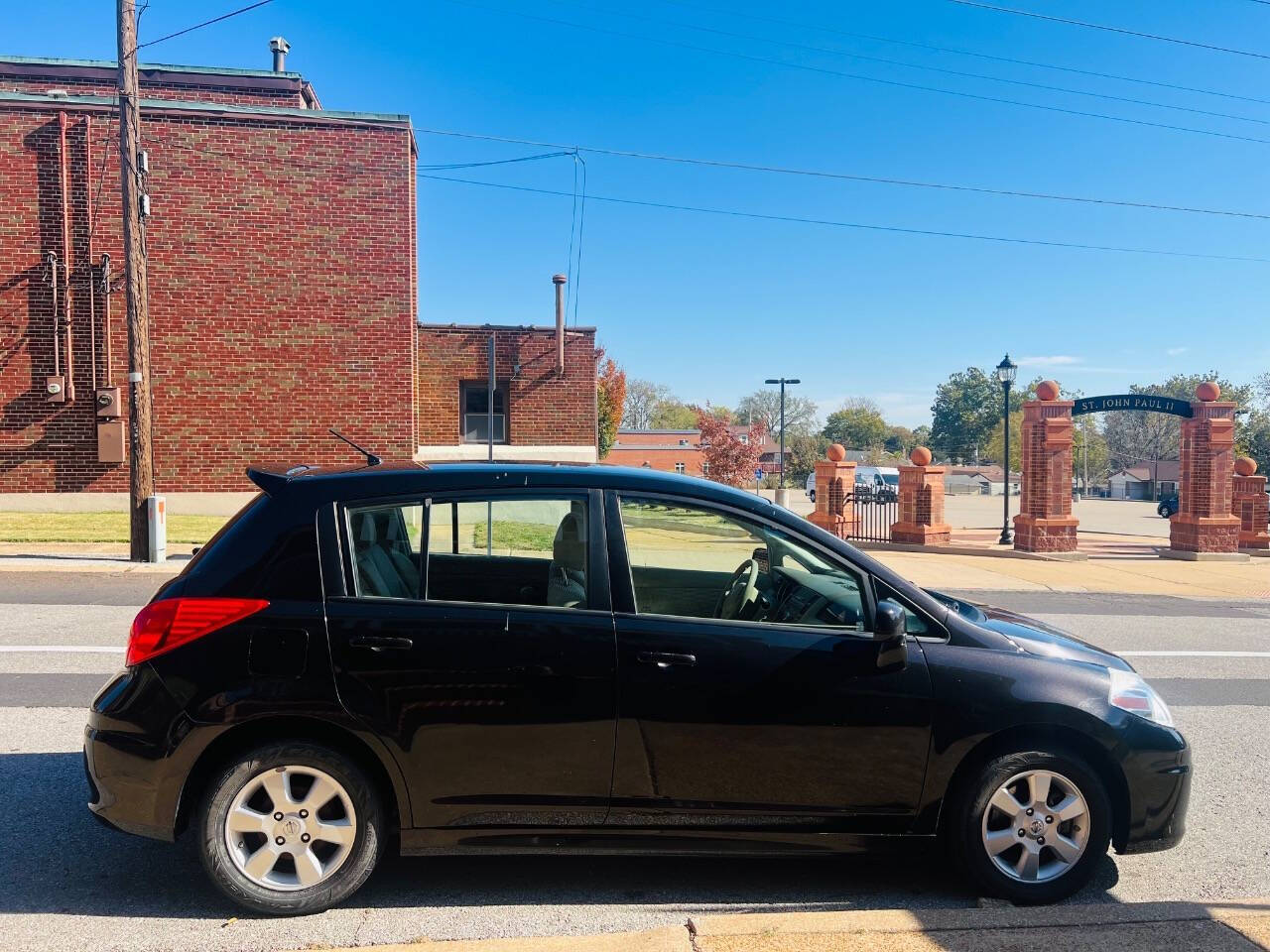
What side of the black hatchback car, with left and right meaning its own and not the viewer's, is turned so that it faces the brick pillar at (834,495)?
left

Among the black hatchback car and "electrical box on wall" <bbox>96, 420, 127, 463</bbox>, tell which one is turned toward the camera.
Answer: the electrical box on wall

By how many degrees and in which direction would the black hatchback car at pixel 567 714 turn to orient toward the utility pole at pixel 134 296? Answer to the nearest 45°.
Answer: approximately 135° to its left

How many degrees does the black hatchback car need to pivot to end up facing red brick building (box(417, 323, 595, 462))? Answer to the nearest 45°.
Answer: approximately 90° to its left

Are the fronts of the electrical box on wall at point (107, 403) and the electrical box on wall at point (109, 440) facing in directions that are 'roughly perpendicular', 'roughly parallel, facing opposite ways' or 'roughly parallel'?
roughly parallel

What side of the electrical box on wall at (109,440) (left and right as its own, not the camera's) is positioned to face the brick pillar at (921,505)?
left

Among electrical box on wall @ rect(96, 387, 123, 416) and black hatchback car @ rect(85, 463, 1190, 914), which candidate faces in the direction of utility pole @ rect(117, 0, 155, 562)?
the electrical box on wall

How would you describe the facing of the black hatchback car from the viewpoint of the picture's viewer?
facing to the right of the viewer

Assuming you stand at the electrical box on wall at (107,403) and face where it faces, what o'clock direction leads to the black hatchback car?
The black hatchback car is roughly at 12 o'clock from the electrical box on wall.

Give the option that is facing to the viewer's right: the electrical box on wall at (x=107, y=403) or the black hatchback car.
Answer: the black hatchback car

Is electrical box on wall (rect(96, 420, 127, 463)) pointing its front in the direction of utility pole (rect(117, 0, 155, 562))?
yes

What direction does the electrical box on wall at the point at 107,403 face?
toward the camera

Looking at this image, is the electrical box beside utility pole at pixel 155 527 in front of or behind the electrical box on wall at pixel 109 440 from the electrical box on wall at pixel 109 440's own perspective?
in front

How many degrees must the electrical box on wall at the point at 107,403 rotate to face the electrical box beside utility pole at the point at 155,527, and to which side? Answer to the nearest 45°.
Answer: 0° — it already faces it

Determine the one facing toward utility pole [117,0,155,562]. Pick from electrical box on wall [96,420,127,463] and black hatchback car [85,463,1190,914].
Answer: the electrical box on wall

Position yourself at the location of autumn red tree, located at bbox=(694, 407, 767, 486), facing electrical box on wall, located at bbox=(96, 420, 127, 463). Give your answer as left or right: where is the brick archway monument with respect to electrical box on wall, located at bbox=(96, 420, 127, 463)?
left

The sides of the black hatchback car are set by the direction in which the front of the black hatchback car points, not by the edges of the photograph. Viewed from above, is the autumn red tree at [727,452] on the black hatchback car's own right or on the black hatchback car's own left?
on the black hatchback car's own left

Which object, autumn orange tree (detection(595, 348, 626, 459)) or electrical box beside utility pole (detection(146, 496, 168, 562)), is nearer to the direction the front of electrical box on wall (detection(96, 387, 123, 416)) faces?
the electrical box beside utility pole

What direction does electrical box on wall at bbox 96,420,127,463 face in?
toward the camera
